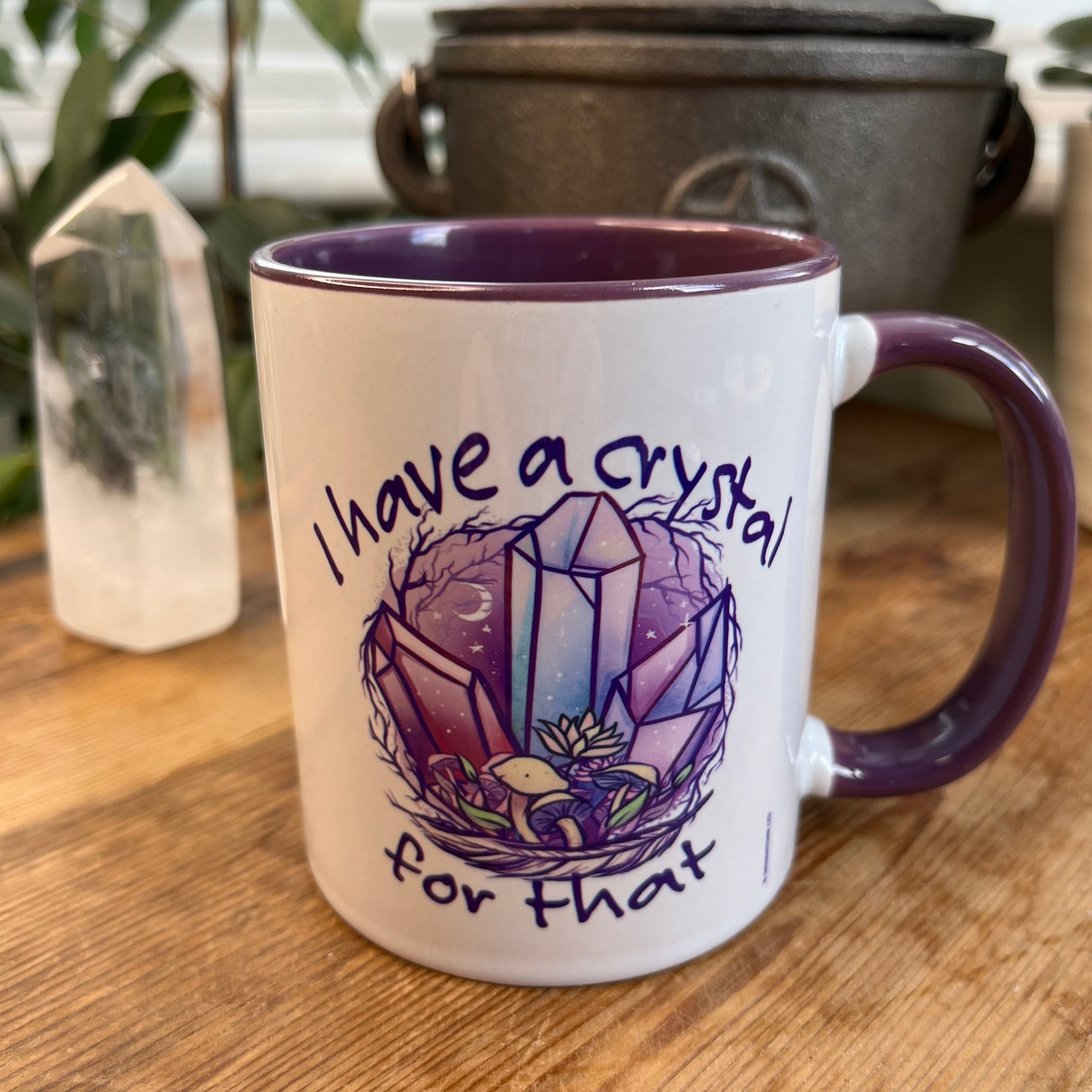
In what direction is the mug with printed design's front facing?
toward the camera

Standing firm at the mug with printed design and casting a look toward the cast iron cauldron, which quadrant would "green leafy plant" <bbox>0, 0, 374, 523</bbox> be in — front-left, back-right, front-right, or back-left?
front-left

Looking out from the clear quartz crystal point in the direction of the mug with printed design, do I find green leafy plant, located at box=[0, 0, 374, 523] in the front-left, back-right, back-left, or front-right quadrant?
back-left

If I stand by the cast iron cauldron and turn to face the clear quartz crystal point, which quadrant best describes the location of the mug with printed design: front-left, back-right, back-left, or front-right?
front-left
